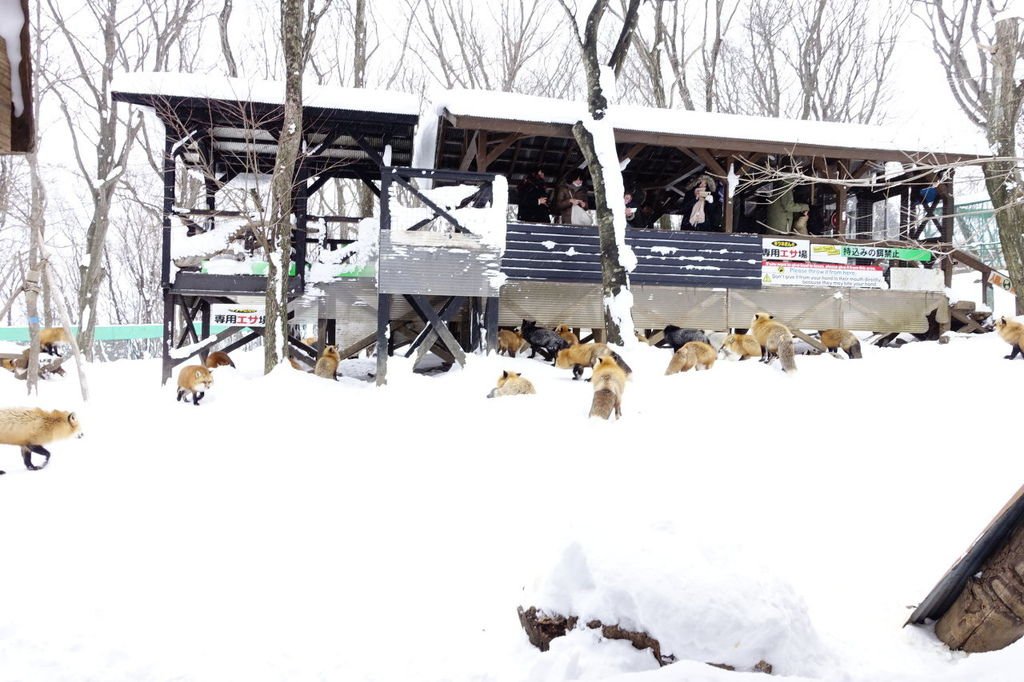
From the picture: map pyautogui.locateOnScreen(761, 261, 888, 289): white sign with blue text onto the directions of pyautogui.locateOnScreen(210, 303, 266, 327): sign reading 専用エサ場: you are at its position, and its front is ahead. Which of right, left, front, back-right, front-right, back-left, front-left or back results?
left

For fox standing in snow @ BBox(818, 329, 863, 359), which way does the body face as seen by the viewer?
to the viewer's left

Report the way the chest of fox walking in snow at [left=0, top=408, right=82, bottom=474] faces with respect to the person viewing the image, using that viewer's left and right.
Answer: facing to the right of the viewer

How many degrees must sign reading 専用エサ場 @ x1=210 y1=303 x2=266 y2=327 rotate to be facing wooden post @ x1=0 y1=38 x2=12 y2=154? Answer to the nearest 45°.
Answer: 0° — it already faces it

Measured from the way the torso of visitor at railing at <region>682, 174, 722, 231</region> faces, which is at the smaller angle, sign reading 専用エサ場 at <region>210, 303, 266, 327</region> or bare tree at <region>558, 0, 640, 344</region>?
the bare tree

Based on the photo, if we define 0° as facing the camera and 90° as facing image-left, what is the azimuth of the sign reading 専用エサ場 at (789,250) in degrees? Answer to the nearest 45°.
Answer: approximately 0°

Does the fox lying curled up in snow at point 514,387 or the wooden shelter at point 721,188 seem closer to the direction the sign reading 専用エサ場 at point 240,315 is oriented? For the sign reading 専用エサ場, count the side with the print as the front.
the fox lying curled up in snow
